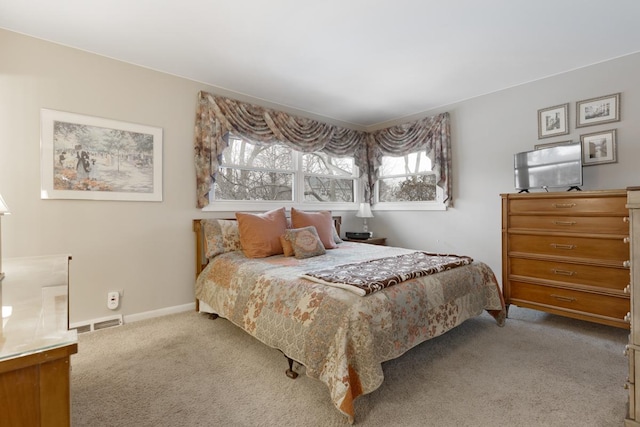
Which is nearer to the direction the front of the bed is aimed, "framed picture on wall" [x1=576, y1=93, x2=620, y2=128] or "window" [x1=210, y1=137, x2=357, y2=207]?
the framed picture on wall

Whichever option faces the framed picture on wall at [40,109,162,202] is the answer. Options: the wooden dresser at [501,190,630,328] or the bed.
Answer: the wooden dresser

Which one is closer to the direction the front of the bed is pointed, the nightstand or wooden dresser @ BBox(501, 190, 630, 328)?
the wooden dresser

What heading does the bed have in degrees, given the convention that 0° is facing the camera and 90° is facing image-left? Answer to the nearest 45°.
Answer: approximately 315°

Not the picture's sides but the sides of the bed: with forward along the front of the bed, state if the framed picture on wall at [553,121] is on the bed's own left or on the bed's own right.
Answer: on the bed's own left

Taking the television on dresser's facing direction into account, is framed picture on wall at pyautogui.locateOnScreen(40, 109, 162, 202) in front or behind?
in front

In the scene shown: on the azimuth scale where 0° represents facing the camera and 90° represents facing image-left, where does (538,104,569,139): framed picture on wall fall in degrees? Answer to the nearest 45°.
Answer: approximately 45°
